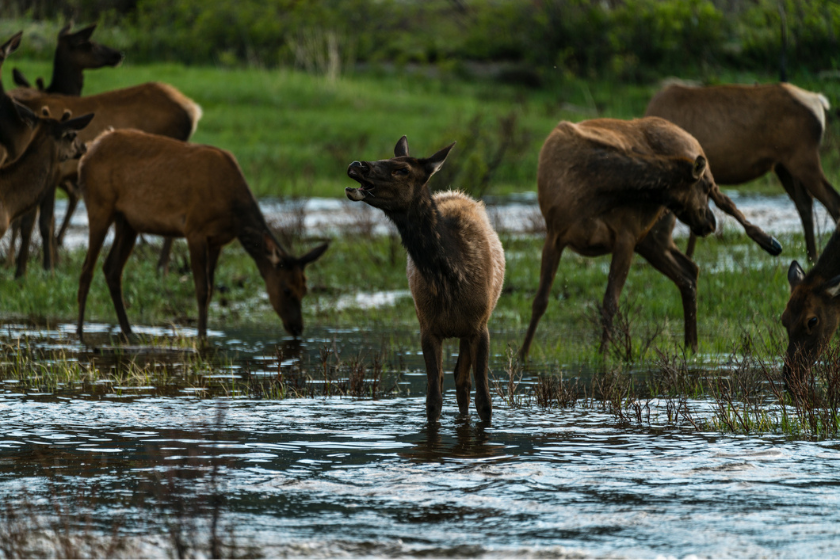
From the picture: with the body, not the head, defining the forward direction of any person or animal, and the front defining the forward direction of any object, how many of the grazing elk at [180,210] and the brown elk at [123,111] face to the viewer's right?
1

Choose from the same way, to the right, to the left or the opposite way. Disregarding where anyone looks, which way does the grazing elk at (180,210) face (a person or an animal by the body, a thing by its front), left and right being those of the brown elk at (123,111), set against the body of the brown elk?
the opposite way

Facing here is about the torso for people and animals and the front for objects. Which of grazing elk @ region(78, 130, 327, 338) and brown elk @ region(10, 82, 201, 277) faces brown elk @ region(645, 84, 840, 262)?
the grazing elk

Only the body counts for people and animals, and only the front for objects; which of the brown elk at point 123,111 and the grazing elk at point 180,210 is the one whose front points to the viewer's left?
the brown elk

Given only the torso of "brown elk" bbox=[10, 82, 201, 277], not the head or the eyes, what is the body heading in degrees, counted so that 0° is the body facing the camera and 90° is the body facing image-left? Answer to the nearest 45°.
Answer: approximately 90°

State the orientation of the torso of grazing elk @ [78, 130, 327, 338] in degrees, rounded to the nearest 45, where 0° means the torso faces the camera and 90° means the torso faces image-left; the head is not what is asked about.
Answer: approximately 270°

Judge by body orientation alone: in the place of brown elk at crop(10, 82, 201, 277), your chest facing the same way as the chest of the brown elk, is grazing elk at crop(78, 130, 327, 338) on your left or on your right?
on your left

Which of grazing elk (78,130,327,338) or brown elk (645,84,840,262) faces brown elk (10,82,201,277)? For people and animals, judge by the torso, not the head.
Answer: brown elk (645,84,840,262)

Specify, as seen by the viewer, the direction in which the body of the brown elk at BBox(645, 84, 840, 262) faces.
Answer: to the viewer's left

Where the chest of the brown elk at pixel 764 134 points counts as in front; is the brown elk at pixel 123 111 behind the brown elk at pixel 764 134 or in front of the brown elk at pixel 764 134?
in front

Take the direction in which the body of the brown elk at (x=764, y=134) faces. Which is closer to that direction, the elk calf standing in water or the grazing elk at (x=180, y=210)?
the grazing elk

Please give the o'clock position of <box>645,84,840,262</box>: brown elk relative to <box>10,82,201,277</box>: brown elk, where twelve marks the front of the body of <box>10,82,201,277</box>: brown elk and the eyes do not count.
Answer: <box>645,84,840,262</box>: brown elk is roughly at 7 o'clock from <box>10,82,201,277</box>: brown elk.
